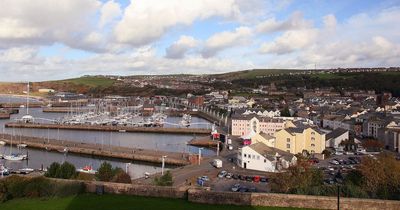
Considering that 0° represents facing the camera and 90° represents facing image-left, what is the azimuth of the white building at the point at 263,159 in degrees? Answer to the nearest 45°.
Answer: approximately 45°

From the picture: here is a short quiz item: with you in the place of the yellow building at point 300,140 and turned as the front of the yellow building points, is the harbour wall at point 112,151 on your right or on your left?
on your right

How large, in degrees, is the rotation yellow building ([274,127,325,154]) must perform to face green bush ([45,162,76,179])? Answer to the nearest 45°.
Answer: approximately 45° to its right

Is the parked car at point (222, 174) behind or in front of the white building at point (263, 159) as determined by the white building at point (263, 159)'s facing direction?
in front

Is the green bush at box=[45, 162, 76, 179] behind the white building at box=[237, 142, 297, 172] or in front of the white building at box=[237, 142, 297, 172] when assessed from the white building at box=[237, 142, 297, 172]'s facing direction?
in front

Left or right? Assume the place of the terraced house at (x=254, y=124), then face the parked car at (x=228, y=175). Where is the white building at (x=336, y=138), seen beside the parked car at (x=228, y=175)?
left

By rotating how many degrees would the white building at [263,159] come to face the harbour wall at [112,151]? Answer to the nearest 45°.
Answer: approximately 90° to its right

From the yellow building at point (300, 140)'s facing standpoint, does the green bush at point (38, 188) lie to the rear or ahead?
ahead

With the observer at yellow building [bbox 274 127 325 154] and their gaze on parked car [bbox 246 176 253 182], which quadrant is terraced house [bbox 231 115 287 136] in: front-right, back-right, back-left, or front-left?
back-right

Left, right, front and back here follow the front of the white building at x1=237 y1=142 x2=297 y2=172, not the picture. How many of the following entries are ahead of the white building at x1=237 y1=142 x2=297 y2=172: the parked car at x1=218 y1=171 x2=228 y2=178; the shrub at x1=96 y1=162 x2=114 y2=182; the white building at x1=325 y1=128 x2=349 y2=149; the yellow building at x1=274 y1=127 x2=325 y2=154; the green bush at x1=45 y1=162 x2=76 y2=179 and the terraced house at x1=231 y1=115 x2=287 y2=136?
3

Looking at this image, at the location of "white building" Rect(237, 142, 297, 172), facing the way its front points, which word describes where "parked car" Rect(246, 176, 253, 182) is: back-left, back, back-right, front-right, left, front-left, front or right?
front-left

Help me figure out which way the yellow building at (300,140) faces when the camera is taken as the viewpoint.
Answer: facing the viewer

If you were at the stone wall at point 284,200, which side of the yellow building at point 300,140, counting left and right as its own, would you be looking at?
front

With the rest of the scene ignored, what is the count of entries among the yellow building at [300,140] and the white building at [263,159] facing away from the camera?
0

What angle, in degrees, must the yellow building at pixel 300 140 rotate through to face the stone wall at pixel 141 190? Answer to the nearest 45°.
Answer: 0° — it already faces it
